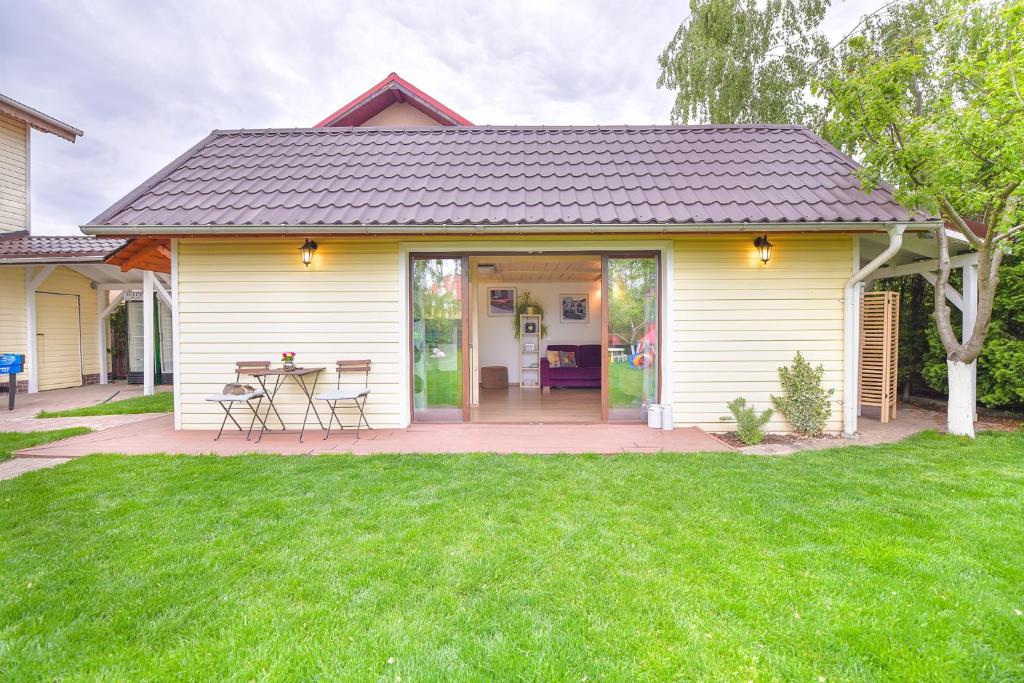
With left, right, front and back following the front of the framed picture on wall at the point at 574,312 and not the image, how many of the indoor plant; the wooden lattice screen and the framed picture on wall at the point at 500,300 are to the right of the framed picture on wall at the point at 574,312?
2

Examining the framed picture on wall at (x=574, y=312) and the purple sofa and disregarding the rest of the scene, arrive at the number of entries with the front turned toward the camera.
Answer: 2

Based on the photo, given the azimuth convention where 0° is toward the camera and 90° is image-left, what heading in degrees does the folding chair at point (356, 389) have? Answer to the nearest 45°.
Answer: approximately 45°

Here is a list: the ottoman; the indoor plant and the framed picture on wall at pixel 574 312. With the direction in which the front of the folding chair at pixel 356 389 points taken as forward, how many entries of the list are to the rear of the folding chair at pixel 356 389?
3

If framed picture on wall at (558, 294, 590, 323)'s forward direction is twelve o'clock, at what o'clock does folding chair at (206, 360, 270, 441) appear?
The folding chair is roughly at 1 o'clock from the framed picture on wall.

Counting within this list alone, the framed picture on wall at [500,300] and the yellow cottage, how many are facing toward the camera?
2

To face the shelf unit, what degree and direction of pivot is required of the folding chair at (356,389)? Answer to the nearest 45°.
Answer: approximately 180°

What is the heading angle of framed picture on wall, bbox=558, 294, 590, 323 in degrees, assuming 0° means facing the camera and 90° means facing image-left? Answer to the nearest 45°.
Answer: approximately 0°
